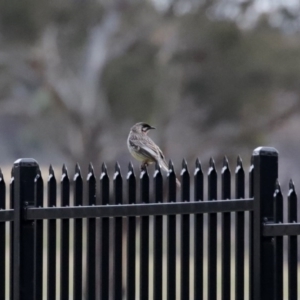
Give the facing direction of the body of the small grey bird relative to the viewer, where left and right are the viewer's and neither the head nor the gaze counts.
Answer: facing to the left of the viewer
